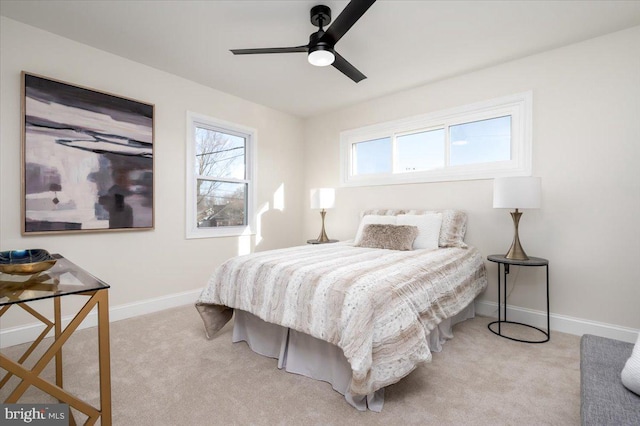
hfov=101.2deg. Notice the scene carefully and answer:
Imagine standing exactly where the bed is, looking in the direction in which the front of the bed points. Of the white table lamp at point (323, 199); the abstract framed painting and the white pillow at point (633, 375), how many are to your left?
1

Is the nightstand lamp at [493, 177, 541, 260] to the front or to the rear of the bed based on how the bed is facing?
to the rear

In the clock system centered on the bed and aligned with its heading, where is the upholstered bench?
The upholstered bench is roughly at 9 o'clock from the bed.

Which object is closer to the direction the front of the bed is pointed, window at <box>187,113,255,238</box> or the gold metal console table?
the gold metal console table

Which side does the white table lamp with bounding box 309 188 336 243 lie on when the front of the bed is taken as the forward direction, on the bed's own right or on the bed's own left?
on the bed's own right

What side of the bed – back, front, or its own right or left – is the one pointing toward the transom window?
back

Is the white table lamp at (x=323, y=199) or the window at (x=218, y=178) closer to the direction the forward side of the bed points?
the window

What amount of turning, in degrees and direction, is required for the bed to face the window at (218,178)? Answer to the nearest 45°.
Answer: approximately 90° to its right

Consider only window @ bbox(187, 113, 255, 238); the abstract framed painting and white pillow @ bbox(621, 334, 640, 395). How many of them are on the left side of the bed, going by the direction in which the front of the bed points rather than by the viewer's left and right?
1

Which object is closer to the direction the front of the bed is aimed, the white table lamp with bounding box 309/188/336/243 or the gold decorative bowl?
the gold decorative bowl

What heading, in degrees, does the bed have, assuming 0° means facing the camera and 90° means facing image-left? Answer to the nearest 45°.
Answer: approximately 45°

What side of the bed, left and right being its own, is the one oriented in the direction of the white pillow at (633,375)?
left

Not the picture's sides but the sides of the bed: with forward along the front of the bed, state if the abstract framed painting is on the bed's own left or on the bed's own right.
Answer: on the bed's own right
